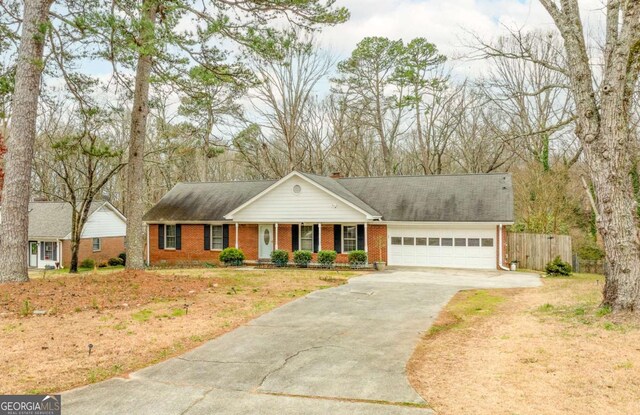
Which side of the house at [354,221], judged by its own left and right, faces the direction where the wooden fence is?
left

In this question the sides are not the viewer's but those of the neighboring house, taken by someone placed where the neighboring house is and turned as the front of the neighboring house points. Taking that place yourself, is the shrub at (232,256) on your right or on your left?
on your left

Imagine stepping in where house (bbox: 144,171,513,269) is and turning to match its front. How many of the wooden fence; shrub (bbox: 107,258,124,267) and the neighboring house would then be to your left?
1

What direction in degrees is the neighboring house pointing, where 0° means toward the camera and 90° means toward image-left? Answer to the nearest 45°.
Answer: approximately 45°

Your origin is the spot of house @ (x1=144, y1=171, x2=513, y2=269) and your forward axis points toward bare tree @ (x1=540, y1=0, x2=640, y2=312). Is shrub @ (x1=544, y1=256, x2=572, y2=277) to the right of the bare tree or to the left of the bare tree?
left

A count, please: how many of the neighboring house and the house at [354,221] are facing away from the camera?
0

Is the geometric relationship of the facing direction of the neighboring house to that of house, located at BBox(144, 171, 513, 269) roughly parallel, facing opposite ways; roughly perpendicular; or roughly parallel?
roughly parallel

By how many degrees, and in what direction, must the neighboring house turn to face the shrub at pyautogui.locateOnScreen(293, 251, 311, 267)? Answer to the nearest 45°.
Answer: approximately 90° to its left

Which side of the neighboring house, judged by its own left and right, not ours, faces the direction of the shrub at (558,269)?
left

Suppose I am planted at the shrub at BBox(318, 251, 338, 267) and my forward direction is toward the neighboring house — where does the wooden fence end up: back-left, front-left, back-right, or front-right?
back-right

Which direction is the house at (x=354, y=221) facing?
toward the camera

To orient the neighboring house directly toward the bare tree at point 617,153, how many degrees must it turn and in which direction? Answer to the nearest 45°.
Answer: approximately 45° to its left
